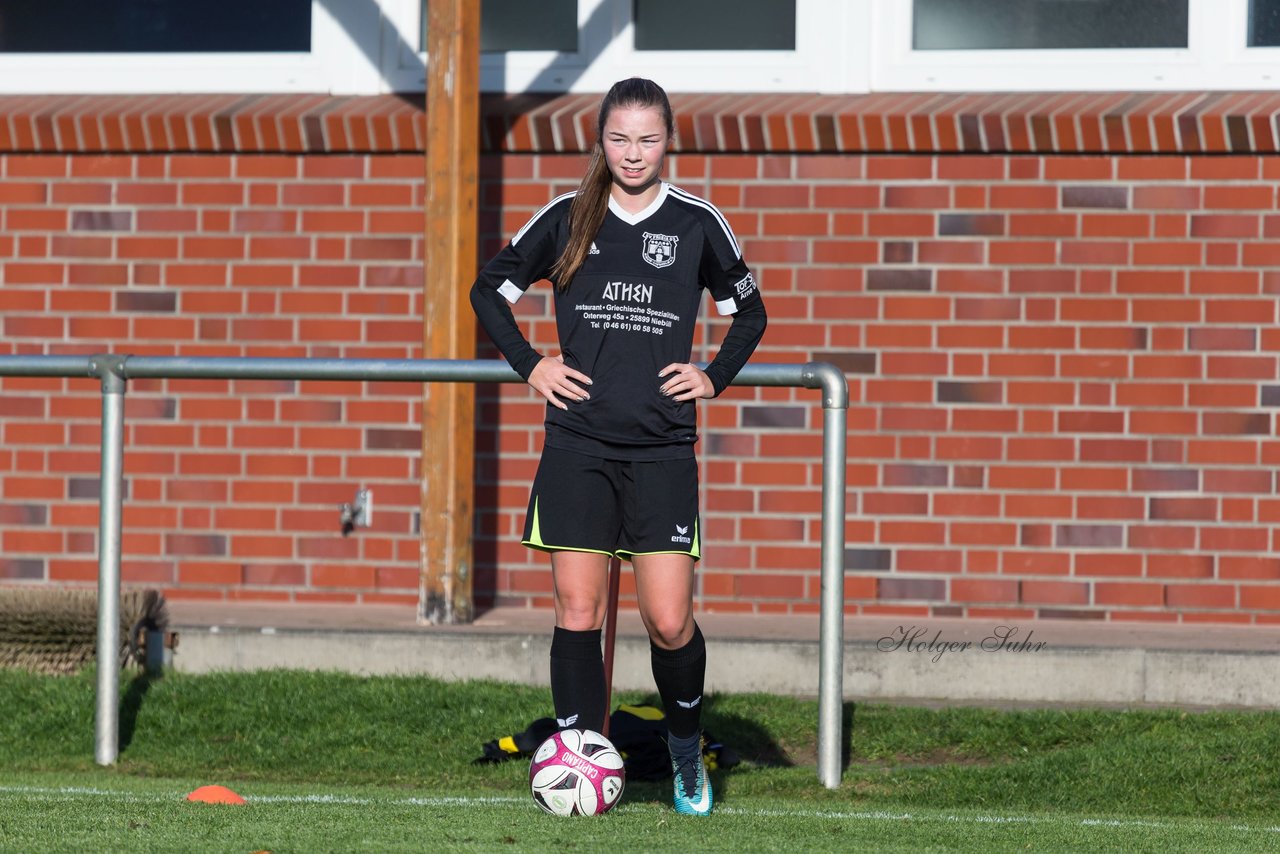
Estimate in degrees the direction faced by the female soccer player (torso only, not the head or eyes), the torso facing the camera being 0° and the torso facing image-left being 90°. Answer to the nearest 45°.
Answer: approximately 0°

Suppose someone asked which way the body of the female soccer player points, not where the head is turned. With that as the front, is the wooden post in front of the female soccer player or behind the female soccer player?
behind
